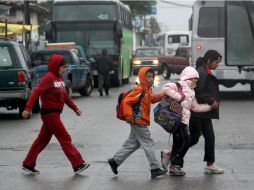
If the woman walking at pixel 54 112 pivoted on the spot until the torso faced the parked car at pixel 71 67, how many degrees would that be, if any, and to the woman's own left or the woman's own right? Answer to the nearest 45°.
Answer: approximately 90° to the woman's own left

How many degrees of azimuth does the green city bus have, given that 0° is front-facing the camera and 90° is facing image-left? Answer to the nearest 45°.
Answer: approximately 0°

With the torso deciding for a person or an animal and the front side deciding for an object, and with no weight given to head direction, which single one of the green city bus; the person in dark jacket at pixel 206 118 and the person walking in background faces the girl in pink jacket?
the green city bus

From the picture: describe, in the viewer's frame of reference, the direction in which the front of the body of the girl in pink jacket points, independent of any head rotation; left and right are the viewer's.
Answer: facing to the right of the viewer

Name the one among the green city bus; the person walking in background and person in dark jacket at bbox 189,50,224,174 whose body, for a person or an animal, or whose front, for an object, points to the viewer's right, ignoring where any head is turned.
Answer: the person in dark jacket

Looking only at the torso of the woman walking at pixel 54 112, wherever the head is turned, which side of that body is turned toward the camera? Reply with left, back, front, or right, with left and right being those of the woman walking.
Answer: right

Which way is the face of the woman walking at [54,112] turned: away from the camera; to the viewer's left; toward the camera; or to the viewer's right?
to the viewer's right

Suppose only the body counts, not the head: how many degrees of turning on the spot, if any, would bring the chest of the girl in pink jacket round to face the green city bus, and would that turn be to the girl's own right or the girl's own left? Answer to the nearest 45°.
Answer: approximately 90° to the girl's own left

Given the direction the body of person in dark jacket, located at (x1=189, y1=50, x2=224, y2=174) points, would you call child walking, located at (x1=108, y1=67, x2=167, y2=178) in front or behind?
behind

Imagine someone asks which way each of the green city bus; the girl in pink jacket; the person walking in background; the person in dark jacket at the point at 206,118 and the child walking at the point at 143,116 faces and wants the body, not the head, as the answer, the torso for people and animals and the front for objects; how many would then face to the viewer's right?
3

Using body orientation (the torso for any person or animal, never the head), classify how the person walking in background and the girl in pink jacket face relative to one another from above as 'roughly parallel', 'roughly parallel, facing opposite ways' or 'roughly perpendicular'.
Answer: roughly perpendicular

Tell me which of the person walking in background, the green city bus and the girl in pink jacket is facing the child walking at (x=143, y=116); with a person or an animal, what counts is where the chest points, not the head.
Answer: the green city bus

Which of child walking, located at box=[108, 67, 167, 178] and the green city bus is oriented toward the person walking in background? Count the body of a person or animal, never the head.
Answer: the green city bus
